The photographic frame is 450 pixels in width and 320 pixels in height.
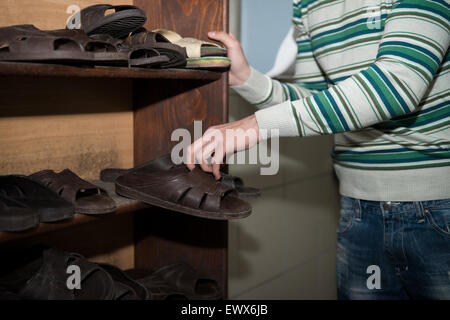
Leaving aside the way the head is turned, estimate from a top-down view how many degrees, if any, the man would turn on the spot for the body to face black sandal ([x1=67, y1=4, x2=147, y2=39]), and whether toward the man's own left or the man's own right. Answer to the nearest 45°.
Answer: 0° — they already face it

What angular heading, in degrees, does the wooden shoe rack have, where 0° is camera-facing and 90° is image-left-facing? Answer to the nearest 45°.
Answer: approximately 0°

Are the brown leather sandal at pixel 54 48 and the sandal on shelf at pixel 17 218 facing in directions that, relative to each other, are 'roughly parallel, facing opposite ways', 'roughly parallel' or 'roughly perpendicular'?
roughly parallel

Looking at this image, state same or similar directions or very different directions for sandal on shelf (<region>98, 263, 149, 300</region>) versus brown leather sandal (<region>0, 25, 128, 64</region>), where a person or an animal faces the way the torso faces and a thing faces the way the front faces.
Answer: same or similar directions

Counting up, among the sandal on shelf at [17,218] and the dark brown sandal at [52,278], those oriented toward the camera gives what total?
0

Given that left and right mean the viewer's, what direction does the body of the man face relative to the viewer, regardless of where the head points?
facing the viewer and to the left of the viewer

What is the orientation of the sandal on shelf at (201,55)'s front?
to the viewer's right
